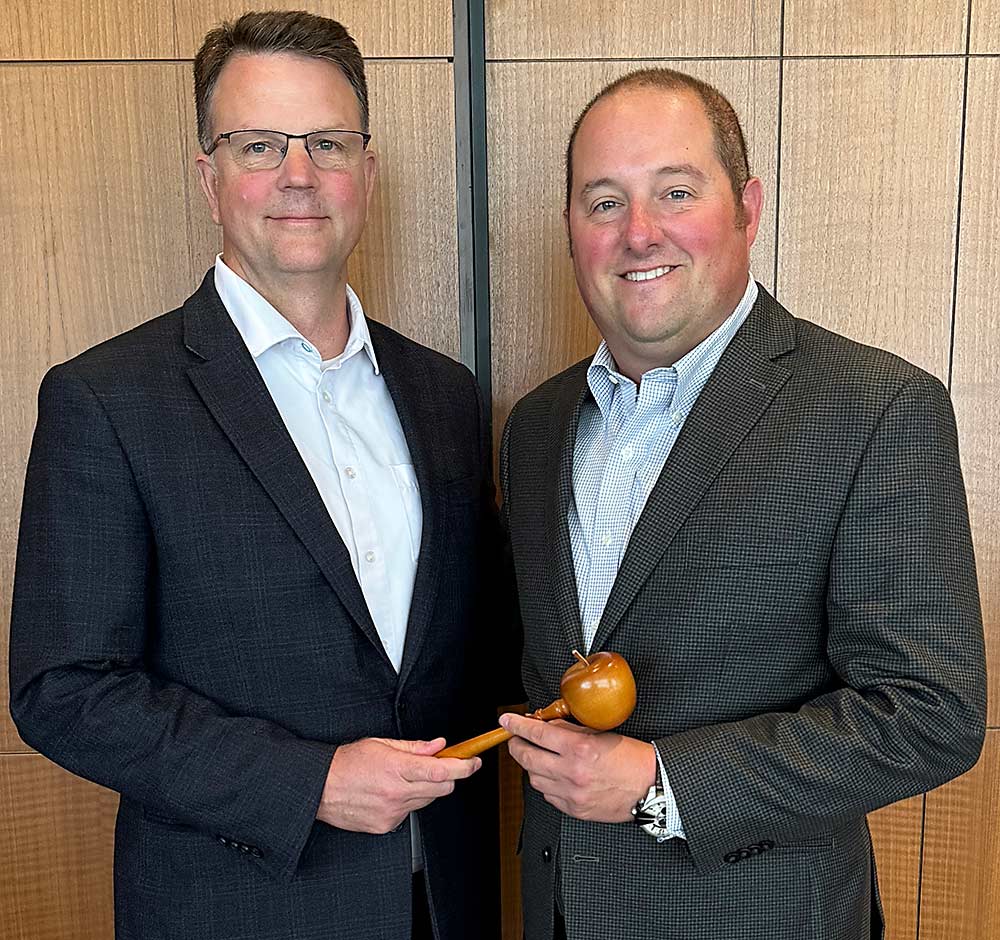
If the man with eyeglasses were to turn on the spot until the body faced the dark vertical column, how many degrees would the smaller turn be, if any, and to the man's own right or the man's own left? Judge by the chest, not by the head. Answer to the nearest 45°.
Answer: approximately 90° to the man's own left

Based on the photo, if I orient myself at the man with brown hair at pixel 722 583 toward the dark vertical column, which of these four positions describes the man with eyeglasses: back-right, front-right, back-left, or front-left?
front-left

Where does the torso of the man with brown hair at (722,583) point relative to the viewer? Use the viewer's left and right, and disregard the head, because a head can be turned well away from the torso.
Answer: facing the viewer and to the left of the viewer

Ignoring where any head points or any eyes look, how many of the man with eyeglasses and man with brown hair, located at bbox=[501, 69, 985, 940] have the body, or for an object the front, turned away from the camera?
0

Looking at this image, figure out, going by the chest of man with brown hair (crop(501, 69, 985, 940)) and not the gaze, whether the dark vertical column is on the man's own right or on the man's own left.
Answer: on the man's own right

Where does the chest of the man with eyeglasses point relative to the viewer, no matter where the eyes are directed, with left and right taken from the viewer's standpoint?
facing the viewer and to the right of the viewer

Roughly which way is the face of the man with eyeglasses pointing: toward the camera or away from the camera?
toward the camera
